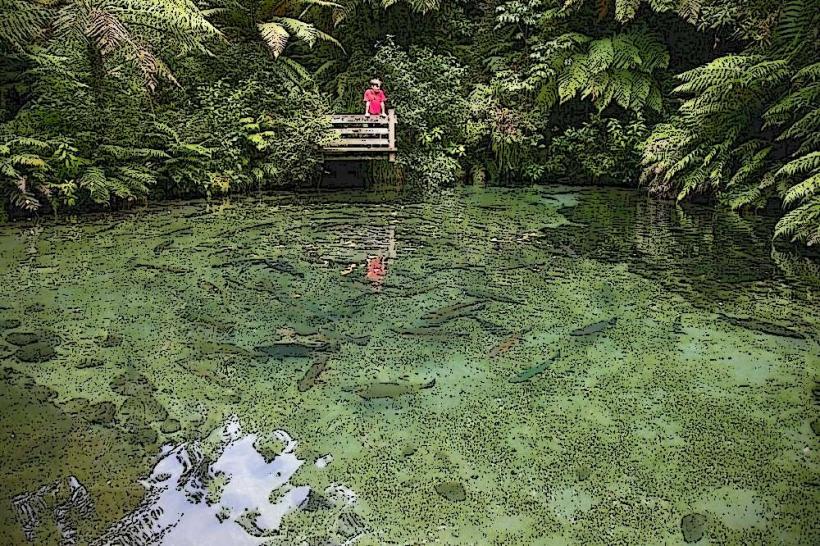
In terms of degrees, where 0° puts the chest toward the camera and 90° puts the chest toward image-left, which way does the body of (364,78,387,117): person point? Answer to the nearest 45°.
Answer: approximately 0°

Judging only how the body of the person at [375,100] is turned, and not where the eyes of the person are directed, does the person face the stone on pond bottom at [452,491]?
yes

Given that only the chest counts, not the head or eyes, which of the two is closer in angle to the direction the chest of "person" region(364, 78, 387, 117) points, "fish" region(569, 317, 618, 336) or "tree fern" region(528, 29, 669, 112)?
the fish

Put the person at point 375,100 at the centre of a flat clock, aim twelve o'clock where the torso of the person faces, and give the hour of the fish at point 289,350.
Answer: The fish is roughly at 12 o'clock from the person.

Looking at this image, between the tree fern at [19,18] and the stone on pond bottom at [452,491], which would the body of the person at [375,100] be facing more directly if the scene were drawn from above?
the stone on pond bottom

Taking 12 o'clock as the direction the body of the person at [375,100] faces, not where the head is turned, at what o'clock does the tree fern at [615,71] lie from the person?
The tree fern is roughly at 9 o'clock from the person.

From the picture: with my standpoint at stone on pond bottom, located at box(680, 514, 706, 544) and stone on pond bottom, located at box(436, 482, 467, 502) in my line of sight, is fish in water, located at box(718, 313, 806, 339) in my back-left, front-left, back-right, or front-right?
back-right

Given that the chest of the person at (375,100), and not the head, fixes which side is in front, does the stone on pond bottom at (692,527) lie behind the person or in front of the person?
in front

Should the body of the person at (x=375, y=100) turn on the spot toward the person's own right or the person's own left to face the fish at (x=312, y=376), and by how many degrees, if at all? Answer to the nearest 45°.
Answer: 0° — they already face it

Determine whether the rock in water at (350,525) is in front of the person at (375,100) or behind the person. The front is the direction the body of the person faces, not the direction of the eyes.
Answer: in front

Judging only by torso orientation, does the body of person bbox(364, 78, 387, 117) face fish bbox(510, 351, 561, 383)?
yes

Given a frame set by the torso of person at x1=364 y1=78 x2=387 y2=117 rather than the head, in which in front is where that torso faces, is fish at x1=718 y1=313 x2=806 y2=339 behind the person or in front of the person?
in front
